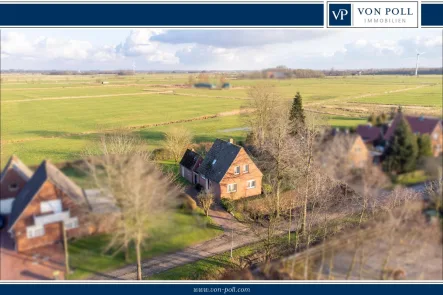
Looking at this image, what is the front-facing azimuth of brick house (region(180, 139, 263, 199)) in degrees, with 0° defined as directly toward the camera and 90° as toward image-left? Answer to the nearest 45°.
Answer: approximately 315°

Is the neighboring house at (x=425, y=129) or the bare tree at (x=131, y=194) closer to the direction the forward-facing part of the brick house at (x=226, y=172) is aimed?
the neighboring house
